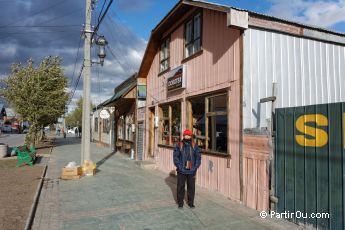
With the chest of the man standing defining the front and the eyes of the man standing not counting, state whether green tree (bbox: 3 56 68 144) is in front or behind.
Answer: behind

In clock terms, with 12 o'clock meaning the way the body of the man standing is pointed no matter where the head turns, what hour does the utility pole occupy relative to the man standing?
The utility pole is roughly at 5 o'clock from the man standing.

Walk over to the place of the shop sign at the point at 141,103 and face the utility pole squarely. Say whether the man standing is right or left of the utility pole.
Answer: left

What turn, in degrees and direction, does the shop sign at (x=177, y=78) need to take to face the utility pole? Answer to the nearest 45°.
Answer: approximately 45° to its right

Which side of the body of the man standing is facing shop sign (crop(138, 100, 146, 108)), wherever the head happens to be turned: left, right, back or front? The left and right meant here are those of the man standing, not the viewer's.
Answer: back

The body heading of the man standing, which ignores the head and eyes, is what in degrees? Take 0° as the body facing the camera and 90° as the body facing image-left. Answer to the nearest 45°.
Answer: approximately 0°

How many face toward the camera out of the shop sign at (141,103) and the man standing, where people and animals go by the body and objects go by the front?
2
